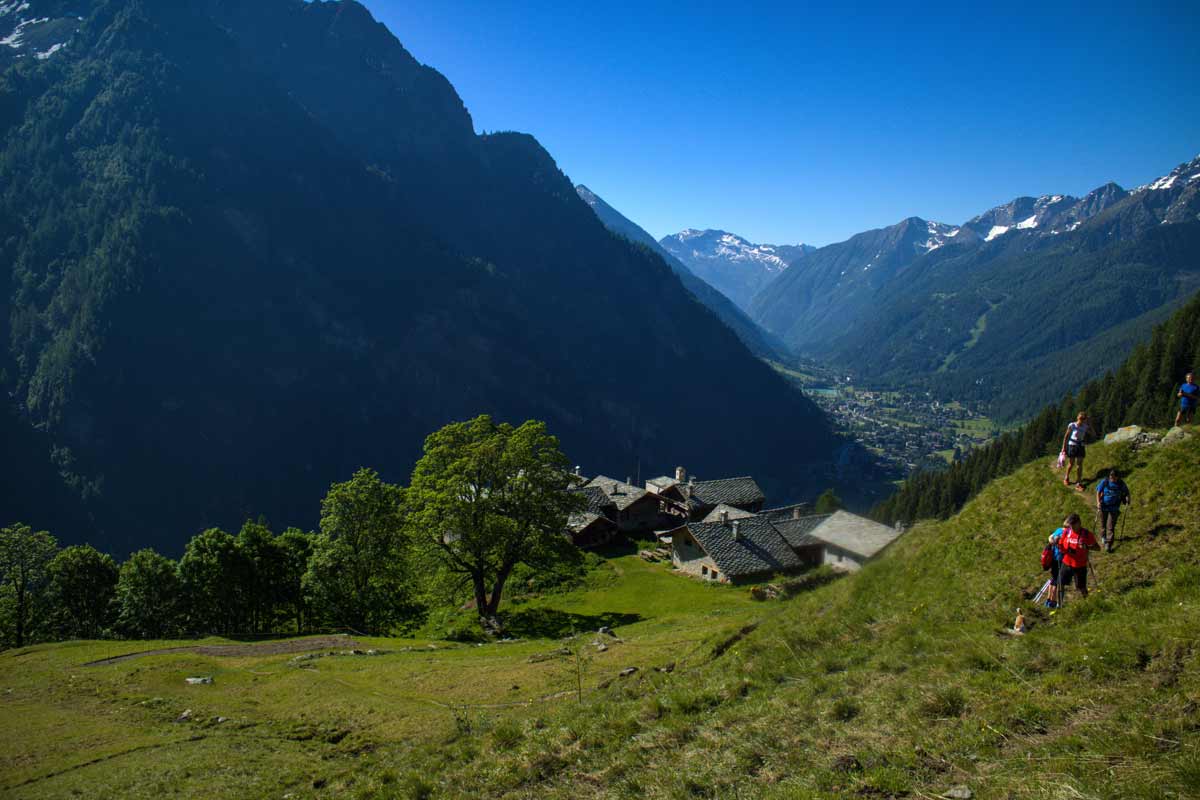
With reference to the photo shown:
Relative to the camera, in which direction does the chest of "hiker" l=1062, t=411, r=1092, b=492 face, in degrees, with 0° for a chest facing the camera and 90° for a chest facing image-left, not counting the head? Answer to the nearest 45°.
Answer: approximately 0°

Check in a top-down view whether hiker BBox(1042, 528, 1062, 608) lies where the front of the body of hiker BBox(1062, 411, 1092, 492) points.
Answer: yes

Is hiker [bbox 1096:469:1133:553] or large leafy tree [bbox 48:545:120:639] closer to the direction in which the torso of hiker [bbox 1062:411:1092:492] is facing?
the hiker

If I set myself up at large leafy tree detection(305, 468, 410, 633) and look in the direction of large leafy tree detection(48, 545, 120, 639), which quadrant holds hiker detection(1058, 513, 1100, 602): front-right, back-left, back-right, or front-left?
back-left

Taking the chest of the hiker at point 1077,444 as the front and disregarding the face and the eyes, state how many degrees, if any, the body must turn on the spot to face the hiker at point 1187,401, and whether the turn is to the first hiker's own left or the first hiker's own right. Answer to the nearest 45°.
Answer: approximately 135° to the first hiker's own left

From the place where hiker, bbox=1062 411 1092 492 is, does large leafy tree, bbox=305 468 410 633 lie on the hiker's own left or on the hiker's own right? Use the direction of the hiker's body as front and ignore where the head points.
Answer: on the hiker's own right

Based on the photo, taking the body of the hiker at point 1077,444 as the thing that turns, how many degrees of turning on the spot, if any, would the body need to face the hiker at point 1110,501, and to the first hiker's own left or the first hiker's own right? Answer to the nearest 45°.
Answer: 0° — they already face them
